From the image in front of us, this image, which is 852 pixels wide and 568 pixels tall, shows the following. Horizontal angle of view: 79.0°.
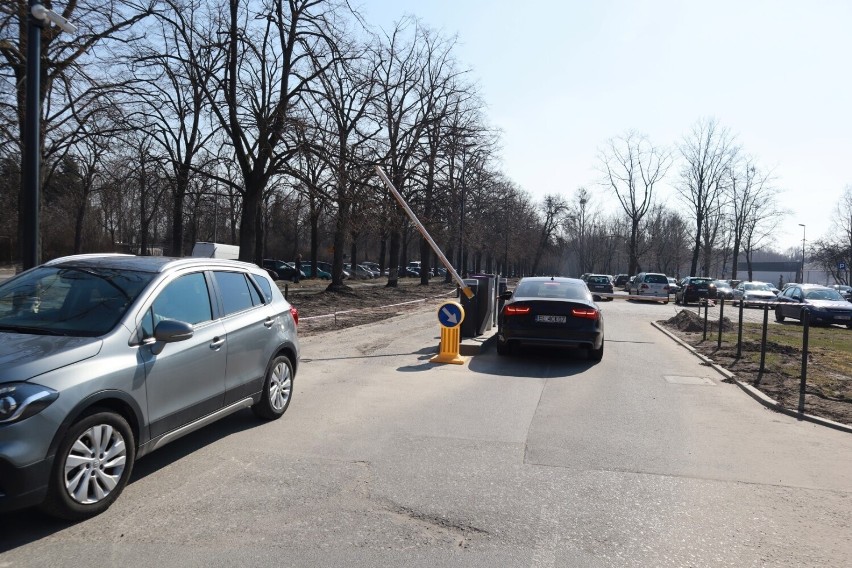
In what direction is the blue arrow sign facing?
toward the camera

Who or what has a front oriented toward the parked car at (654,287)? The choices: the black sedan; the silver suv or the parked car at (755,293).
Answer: the black sedan

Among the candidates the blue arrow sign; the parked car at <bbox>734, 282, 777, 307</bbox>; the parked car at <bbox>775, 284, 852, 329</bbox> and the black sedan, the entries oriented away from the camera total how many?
1

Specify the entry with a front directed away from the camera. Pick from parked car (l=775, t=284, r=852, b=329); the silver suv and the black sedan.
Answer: the black sedan

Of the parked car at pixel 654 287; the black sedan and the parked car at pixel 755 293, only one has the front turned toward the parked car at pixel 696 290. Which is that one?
the black sedan

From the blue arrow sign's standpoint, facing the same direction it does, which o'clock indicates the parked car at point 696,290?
The parked car is roughly at 7 o'clock from the blue arrow sign.

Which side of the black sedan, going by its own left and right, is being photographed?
back

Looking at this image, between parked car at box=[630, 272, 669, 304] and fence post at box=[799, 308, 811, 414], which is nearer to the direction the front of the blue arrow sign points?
the fence post

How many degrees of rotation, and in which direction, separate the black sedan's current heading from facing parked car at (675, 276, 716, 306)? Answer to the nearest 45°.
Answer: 0° — it already faces it

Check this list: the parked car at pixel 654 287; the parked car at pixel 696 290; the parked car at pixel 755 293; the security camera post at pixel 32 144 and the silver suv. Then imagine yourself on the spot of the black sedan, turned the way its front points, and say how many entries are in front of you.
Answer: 3

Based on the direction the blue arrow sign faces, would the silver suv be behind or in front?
in front
